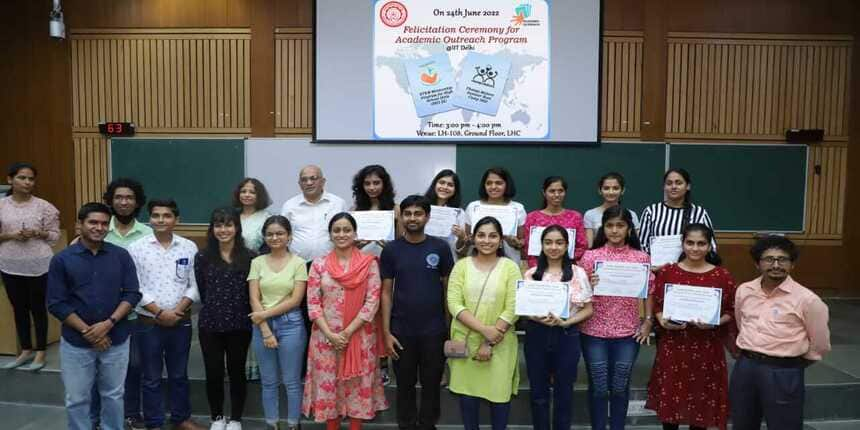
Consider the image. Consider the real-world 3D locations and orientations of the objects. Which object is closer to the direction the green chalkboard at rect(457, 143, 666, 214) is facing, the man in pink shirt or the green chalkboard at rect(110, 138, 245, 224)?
the man in pink shirt

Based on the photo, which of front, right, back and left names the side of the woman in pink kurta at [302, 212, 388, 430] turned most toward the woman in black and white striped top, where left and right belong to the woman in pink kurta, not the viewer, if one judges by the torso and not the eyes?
left

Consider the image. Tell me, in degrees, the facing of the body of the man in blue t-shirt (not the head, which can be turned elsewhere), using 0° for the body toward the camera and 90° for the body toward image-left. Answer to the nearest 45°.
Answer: approximately 0°

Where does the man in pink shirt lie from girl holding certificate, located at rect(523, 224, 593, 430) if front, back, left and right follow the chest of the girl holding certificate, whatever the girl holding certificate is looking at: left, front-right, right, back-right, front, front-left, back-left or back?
left

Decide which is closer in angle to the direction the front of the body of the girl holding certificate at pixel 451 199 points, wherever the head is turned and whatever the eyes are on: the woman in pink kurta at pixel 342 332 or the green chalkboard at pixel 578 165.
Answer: the woman in pink kurta

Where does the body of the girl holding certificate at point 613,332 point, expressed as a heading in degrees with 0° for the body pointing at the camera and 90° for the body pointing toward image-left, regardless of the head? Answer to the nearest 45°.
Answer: approximately 0°

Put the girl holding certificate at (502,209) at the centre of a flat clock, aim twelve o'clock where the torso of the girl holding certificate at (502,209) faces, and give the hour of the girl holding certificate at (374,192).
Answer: the girl holding certificate at (374,192) is roughly at 3 o'clock from the girl holding certificate at (502,209).

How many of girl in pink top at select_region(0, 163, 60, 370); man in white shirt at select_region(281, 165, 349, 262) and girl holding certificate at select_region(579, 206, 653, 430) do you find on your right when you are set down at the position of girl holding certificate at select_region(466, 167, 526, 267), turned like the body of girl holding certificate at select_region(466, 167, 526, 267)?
2

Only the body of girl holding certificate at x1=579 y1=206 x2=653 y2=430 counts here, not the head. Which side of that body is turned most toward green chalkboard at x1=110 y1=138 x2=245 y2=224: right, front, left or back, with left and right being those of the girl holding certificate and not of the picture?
right

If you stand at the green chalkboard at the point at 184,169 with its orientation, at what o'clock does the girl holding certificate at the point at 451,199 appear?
The girl holding certificate is roughly at 11 o'clock from the green chalkboard.
